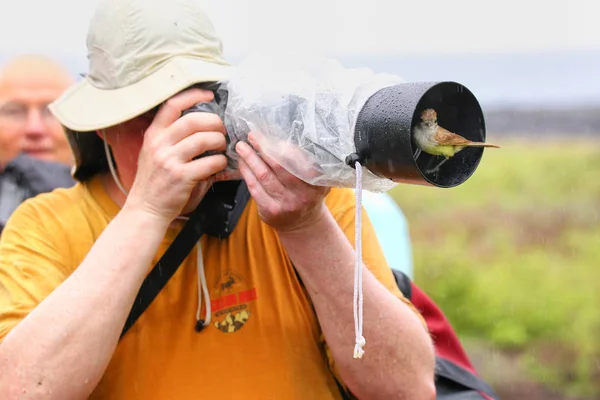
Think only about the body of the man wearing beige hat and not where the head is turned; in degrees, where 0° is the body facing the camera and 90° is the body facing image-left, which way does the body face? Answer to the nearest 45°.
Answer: approximately 315°

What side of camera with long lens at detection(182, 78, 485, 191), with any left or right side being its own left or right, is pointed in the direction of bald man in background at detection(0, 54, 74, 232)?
back

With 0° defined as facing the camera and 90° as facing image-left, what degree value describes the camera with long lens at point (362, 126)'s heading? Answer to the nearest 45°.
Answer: approximately 315°

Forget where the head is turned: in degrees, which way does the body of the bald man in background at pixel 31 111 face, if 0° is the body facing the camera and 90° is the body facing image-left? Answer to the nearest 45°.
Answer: approximately 0°

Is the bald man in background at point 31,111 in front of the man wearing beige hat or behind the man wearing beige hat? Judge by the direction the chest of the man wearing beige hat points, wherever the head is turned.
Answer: behind
